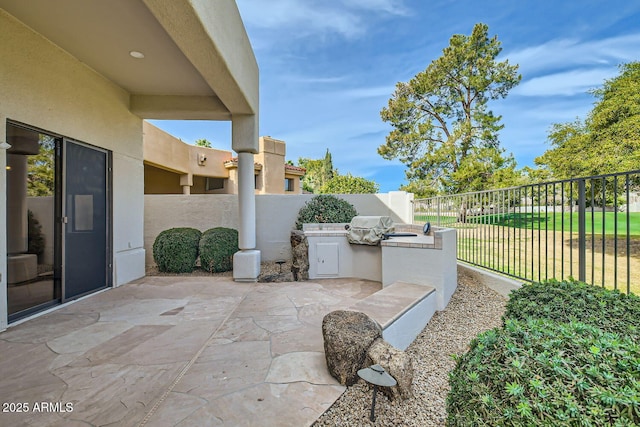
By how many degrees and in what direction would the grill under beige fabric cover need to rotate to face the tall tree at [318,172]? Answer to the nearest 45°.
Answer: approximately 135° to its right

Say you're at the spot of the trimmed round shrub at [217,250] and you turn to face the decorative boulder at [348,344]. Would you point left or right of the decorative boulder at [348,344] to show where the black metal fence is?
left

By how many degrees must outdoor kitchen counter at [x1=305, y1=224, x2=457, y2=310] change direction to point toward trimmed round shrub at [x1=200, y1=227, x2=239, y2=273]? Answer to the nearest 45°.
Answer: approximately 45° to its right

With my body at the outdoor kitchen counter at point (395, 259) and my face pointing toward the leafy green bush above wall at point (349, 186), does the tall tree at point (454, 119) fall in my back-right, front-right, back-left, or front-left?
front-right

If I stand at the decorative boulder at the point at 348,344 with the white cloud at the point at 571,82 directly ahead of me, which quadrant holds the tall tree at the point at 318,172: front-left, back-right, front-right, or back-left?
front-left

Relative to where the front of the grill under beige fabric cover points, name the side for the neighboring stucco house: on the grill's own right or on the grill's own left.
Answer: on the grill's own right

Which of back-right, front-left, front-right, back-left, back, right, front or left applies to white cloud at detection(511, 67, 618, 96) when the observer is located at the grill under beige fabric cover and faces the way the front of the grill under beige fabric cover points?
back

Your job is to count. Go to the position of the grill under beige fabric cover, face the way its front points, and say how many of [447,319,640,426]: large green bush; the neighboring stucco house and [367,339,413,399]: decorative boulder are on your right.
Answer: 1

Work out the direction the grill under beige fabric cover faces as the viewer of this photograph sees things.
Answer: facing the viewer and to the left of the viewer

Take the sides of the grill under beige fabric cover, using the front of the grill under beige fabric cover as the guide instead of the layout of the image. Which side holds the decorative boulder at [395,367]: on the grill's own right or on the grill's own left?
on the grill's own left

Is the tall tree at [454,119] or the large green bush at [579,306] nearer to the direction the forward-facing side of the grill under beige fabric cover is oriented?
the large green bush

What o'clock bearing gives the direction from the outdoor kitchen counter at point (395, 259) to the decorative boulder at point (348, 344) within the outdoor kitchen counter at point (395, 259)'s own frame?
The decorative boulder is roughly at 11 o'clock from the outdoor kitchen counter.

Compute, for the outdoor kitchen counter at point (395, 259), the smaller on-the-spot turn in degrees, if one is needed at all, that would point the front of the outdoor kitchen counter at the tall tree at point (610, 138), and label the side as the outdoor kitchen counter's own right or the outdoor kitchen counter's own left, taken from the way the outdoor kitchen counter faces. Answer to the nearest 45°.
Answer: approximately 180°

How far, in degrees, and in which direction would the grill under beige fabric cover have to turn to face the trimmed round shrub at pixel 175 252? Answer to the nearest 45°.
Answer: approximately 45° to its right
